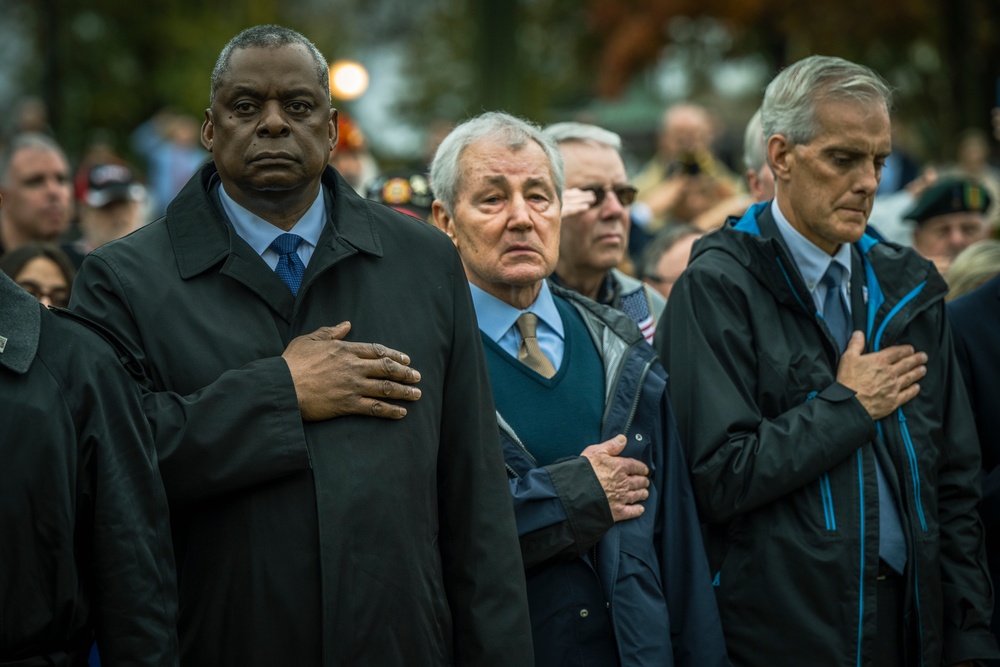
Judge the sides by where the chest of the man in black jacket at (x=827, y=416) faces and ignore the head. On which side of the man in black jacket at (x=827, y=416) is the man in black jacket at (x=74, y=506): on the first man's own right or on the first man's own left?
on the first man's own right

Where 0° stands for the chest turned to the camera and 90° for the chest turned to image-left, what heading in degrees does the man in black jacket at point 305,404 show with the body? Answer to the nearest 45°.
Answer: approximately 0°

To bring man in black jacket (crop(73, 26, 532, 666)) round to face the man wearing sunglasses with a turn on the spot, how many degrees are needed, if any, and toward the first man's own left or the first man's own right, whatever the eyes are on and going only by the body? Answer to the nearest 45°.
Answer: approximately 135° to the first man's own left

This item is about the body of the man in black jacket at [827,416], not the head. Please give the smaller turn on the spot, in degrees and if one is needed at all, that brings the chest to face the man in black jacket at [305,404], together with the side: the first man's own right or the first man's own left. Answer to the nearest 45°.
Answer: approximately 90° to the first man's own right

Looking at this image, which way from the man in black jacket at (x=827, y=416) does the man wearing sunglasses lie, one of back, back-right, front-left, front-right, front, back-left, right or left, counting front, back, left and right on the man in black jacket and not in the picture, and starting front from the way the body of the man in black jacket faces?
back

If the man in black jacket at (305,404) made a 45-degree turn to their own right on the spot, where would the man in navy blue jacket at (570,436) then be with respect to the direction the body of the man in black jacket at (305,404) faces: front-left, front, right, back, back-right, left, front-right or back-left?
back

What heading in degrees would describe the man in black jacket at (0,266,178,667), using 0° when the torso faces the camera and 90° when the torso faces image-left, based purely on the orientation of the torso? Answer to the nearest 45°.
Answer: approximately 0°

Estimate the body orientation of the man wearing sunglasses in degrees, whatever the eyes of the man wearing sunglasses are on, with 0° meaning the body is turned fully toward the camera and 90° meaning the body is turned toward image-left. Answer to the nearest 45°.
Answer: approximately 315°
